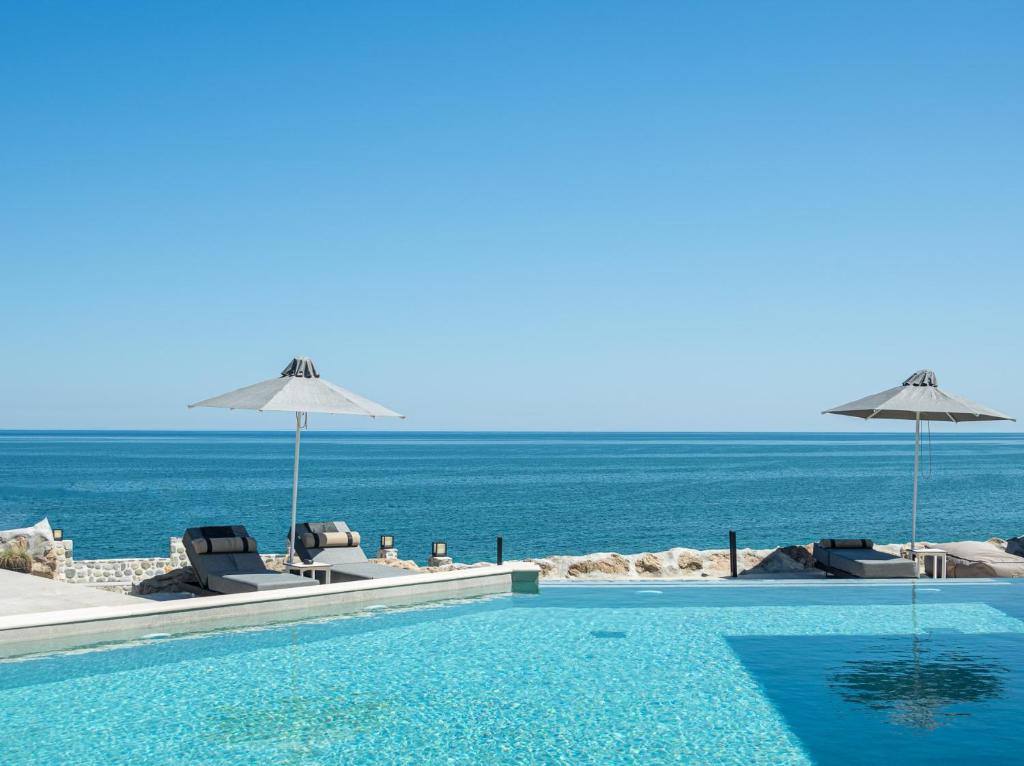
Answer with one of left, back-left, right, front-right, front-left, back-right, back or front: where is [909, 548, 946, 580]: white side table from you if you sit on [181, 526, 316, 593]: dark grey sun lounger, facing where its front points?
front-left

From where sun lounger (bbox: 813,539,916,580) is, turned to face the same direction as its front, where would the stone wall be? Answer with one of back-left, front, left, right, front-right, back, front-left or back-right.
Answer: back-right

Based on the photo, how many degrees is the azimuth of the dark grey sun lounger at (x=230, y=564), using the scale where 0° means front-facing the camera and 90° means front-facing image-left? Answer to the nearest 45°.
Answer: approximately 315°

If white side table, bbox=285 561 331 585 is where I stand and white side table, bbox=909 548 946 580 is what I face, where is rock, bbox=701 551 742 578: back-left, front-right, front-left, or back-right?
front-left

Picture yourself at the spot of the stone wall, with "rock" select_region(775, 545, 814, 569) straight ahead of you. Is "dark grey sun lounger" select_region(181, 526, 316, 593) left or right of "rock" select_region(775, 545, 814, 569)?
right

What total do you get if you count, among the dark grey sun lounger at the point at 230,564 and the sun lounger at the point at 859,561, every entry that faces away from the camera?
0

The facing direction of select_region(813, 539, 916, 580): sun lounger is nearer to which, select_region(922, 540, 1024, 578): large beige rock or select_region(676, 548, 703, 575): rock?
the large beige rock

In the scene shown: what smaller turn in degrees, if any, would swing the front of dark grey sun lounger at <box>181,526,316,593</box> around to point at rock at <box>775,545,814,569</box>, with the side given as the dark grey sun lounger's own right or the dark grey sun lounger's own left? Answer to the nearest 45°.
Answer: approximately 45° to the dark grey sun lounger's own left

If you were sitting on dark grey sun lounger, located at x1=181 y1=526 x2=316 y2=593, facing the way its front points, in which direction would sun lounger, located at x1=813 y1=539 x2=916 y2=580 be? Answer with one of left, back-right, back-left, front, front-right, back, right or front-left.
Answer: front-left

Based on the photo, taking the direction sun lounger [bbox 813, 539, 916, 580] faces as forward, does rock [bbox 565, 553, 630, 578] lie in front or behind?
behind

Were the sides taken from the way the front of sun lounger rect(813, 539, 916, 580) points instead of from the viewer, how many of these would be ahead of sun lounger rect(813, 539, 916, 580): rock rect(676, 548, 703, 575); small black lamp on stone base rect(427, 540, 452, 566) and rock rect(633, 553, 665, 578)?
0
